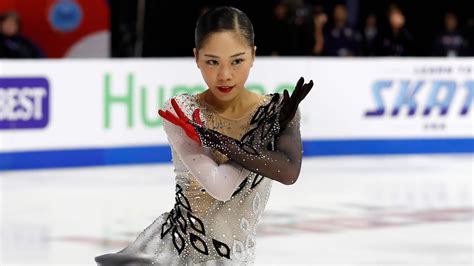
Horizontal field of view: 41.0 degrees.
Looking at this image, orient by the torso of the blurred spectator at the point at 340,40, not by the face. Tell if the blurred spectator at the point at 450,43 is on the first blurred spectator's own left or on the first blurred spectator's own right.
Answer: on the first blurred spectator's own left

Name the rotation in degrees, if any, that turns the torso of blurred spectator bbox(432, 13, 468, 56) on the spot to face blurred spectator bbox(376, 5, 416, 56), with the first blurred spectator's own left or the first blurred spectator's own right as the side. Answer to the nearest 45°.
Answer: approximately 45° to the first blurred spectator's own right

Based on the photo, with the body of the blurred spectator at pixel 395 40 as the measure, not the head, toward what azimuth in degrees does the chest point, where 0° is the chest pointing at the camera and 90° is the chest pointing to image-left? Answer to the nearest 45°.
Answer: approximately 0°

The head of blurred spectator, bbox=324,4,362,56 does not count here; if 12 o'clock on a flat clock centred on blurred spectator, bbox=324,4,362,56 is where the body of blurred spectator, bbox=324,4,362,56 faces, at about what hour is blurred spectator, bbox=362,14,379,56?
blurred spectator, bbox=362,14,379,56 is roughly at 8 o'clock from blurred spectator, bbox=324,4,362,56.

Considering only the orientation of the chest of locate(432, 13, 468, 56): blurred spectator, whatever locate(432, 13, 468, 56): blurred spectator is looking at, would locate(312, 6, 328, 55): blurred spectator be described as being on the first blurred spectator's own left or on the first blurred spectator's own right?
on the first blurred spectator's own right

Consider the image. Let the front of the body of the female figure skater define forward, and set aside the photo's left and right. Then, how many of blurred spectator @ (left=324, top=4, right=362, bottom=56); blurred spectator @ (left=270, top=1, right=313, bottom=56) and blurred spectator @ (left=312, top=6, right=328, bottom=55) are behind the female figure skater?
3

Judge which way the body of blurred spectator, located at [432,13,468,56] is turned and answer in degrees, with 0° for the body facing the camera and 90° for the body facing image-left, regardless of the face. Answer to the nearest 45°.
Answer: approximately 0°
